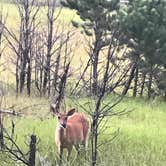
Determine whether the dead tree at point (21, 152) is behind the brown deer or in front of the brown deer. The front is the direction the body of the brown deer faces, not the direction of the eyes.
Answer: in front

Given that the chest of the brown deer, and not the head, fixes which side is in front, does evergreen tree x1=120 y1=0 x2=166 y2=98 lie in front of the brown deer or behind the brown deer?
behind

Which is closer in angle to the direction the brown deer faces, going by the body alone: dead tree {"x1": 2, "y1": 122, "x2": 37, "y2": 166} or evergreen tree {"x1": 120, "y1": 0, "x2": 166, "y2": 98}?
the dead tree

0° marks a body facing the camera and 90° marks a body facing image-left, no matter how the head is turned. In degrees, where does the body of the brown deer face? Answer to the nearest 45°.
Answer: approximately 45°
